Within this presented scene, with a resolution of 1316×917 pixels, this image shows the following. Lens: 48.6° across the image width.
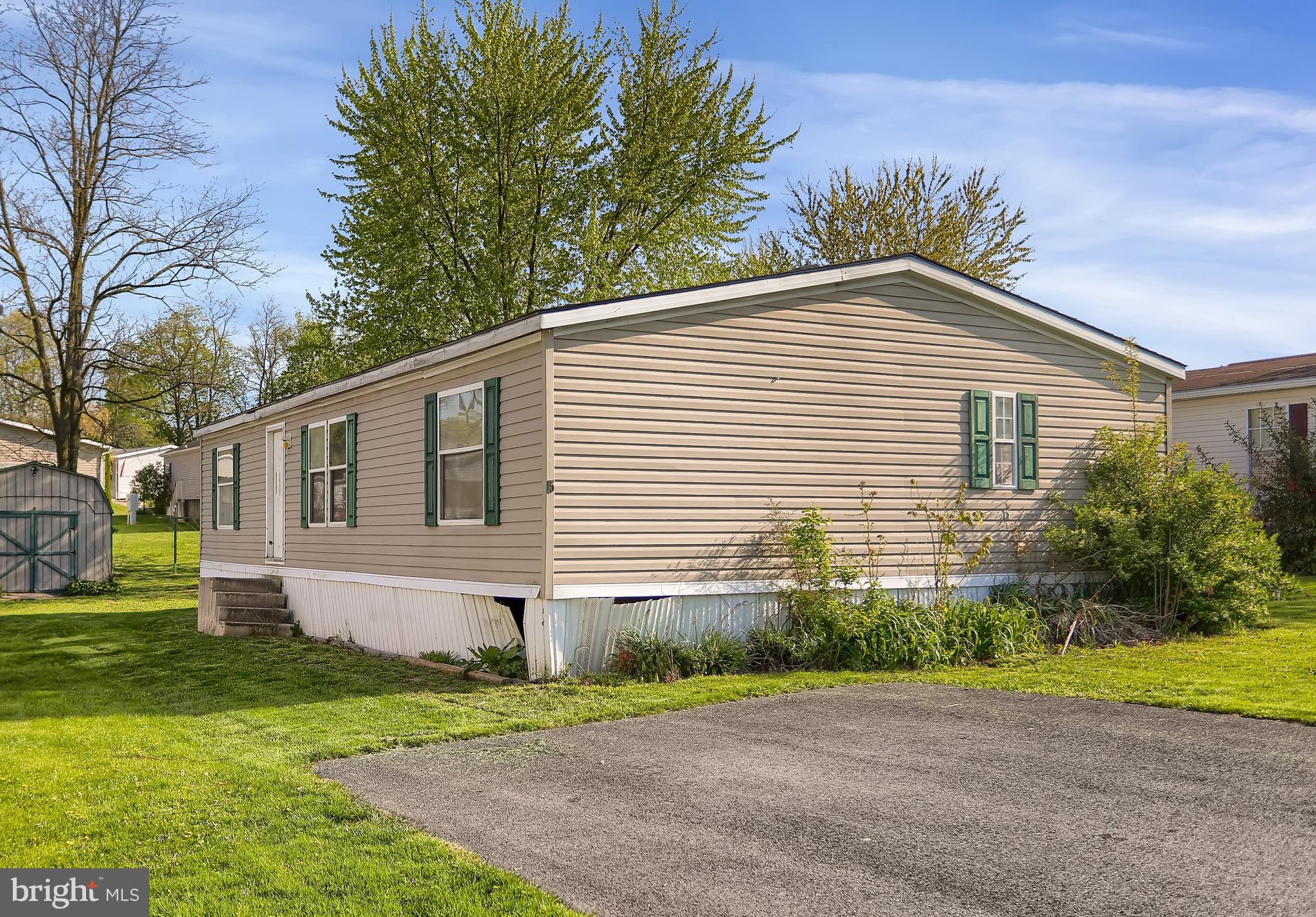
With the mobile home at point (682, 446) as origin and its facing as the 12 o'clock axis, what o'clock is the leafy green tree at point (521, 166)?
The leafy green tree is roughly at 4 o'clock from the mobile home.

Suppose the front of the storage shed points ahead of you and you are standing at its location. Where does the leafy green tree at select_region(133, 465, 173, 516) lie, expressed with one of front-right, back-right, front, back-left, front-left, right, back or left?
back

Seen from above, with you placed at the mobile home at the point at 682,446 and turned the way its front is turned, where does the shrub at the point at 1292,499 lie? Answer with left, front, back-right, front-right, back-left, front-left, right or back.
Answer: back

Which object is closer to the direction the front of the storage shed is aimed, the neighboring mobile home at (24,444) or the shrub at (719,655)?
the shrub

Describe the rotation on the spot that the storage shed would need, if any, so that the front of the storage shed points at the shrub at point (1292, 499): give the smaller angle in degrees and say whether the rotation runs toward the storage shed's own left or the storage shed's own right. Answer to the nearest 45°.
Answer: approximately 45° to the storage shed's own left

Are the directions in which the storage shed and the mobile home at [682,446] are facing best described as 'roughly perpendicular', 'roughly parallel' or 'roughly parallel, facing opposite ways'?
roughly perpendicular

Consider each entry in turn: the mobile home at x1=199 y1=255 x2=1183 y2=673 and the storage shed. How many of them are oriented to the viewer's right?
0

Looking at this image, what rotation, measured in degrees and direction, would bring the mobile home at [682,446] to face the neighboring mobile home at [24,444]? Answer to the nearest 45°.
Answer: approximately 90° to its right

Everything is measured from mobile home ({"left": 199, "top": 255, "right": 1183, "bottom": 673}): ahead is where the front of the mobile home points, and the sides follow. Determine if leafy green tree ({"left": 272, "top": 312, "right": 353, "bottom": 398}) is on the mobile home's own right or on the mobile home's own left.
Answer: on the mobile home's own right

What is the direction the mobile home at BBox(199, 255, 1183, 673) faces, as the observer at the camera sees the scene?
facing the viewer and to the left of the viewer

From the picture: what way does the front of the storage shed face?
toward the camera
